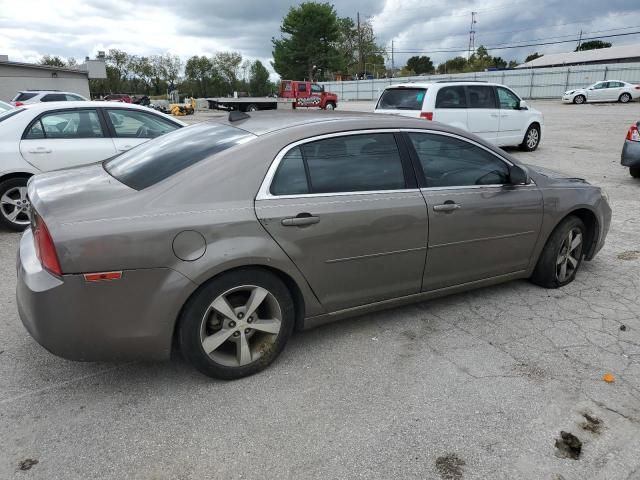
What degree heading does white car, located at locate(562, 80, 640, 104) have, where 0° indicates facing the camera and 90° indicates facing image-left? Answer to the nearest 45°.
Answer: approximately 90°

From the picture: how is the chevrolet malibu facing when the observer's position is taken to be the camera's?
facing away from the viewer and to the right of the viewer

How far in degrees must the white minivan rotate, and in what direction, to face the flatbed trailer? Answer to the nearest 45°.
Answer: approximately 90° to its left

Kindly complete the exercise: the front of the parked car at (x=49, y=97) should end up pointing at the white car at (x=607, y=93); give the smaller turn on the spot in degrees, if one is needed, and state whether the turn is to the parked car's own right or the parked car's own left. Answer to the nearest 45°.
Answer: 0° — it already faces it

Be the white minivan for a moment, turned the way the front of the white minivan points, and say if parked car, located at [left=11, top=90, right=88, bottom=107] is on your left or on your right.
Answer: on your left

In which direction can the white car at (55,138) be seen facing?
to the viewer's right

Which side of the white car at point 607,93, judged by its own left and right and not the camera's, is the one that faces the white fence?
right

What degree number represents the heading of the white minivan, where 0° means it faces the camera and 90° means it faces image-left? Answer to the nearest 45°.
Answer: approximately 225°

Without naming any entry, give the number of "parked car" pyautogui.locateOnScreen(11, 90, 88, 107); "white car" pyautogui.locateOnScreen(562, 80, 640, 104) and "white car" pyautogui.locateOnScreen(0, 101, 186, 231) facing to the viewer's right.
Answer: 2

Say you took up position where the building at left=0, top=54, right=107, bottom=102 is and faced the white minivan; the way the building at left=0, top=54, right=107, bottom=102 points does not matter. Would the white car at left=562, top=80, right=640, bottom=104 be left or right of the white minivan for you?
left

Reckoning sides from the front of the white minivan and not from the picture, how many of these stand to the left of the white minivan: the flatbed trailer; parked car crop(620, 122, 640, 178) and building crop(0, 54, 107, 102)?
2
